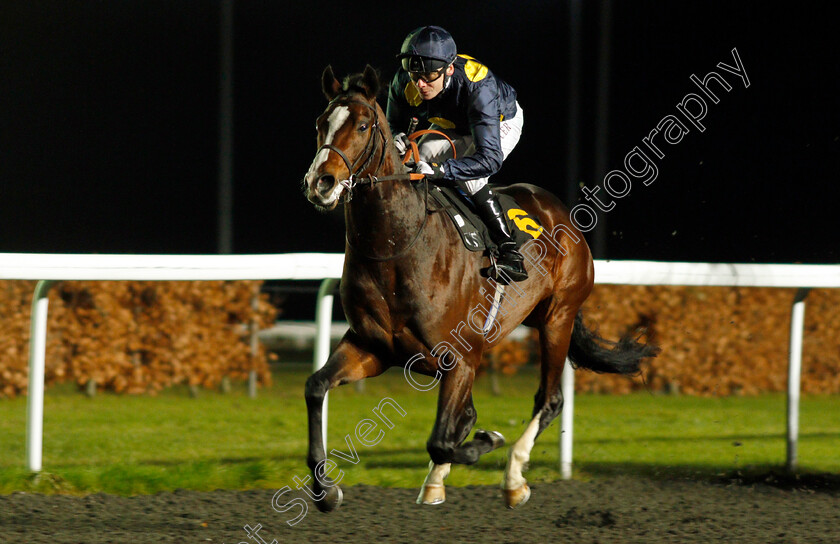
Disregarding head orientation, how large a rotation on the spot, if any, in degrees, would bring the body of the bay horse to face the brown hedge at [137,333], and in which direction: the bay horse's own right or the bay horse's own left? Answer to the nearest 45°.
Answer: approximately 90° to the bay horse's own right

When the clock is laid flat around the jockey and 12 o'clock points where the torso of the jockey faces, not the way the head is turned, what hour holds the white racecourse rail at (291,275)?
The white racecourse rail is roughly at 3 o'clock from the jockey.

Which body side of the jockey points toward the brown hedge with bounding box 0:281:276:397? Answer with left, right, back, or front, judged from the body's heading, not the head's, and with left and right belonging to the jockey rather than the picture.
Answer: right

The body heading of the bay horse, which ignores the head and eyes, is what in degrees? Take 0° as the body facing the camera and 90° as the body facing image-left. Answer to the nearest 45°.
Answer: approximately 45°

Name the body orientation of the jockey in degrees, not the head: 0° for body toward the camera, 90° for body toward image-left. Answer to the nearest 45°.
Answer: approximately 45°
